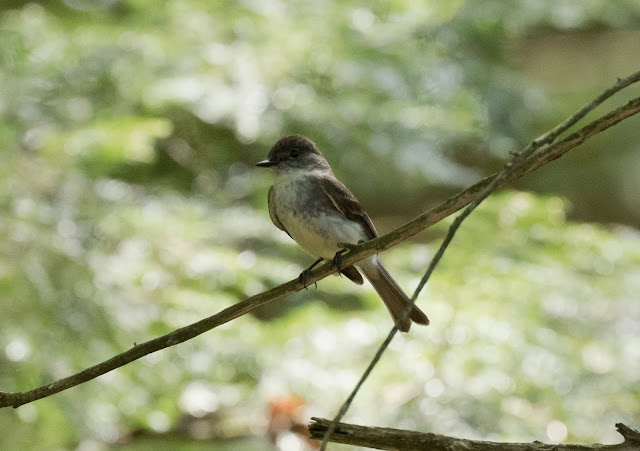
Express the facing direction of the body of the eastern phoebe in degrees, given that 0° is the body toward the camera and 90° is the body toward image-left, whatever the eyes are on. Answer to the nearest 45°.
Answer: approximately 45°
